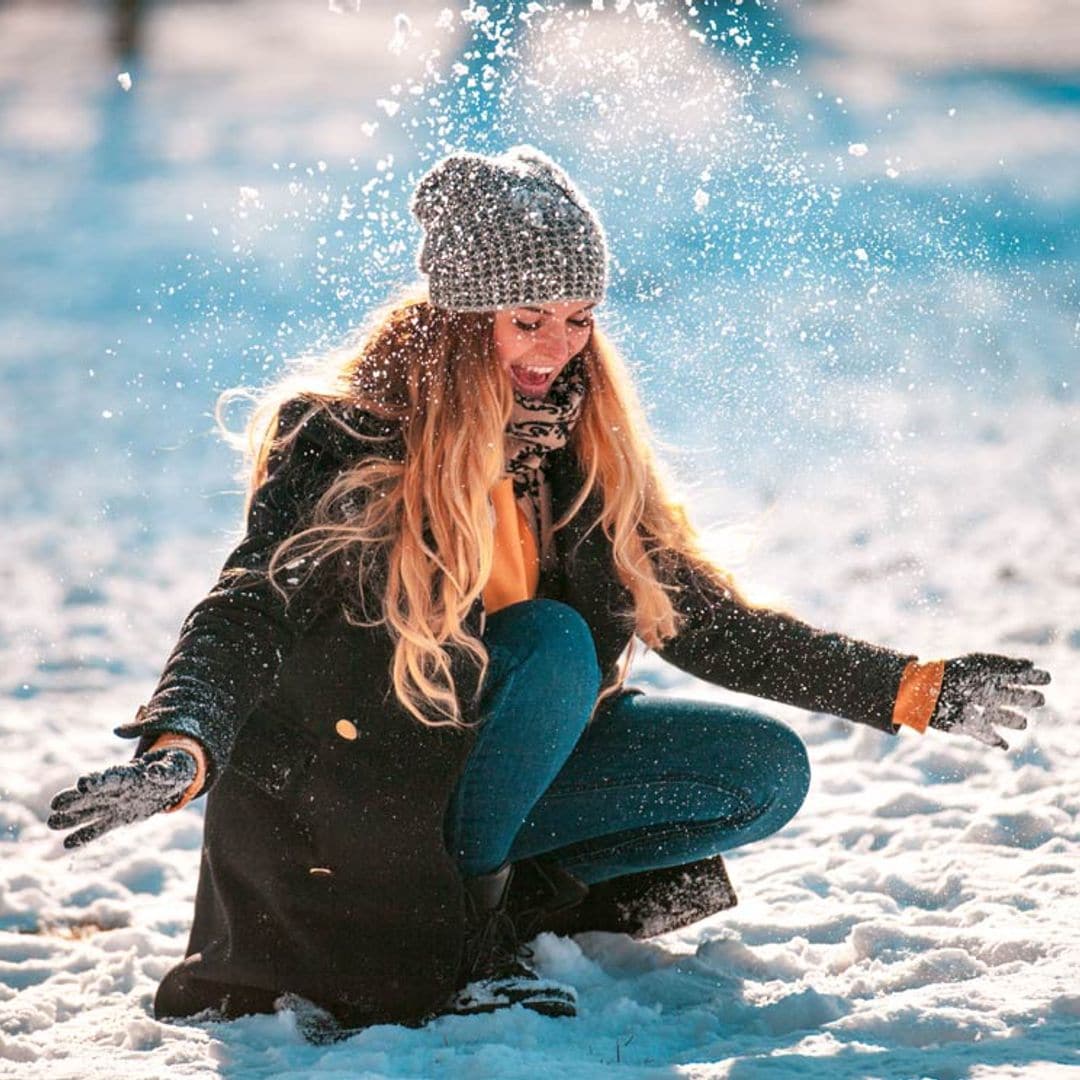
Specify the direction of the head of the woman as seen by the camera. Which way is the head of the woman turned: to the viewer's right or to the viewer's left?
to the viewer's right

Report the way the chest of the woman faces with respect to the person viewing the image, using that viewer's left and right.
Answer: facing the viewer and to the right of the viewer
